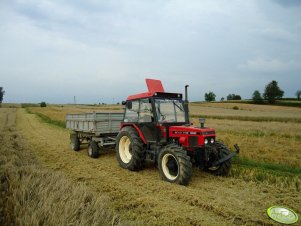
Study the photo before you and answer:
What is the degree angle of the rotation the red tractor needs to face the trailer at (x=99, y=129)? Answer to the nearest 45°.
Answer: approximately 180°

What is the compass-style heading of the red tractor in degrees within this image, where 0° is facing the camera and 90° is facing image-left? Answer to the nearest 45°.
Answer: approximately 315°
